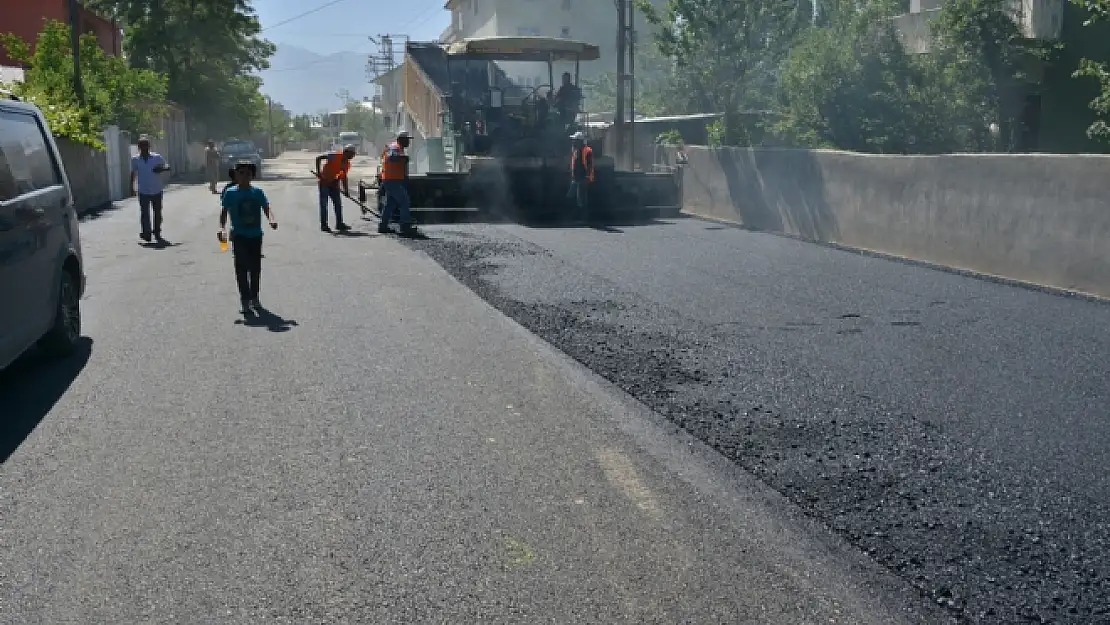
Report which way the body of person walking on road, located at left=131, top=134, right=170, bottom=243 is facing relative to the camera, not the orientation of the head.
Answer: toward the camera

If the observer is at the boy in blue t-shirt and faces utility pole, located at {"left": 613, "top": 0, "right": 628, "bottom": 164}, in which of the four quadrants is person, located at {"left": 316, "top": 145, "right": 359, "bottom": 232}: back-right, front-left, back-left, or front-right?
front-left

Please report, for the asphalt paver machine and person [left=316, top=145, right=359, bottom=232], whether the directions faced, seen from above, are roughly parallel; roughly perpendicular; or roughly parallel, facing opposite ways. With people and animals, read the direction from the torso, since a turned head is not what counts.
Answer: roughly perpendicular

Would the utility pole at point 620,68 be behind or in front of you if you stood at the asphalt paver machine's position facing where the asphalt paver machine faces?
in front

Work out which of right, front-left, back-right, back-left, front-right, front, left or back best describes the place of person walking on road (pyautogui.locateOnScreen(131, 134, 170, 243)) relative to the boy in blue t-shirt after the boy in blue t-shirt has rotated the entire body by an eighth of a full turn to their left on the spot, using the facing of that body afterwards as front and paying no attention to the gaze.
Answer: back-left

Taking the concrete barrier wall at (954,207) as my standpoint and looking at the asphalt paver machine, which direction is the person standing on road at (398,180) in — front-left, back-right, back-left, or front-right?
front-left

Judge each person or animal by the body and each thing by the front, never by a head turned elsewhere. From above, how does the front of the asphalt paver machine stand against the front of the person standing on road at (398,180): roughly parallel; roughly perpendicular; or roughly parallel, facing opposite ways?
roughly perpendicular

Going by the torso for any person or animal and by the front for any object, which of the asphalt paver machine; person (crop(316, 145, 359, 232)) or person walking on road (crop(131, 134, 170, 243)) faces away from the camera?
the asphalt paver machine

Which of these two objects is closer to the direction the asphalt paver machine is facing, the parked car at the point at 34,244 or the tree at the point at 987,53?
the tree
